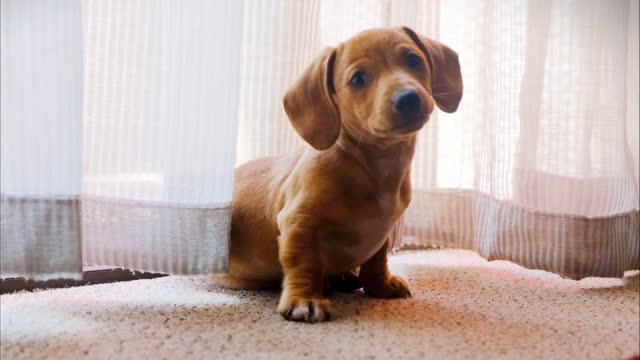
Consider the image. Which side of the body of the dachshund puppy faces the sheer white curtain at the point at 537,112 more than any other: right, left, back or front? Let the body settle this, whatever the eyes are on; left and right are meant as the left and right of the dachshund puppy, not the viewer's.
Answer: left

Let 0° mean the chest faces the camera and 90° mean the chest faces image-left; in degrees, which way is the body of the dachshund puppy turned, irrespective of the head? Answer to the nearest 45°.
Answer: approximately 315°
